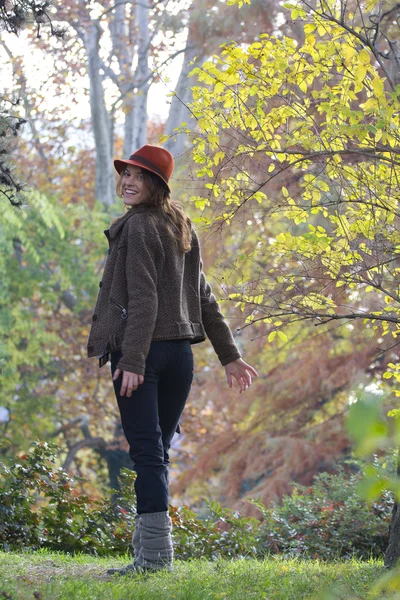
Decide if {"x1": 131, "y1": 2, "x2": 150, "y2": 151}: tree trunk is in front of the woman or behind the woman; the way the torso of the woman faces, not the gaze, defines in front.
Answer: in front

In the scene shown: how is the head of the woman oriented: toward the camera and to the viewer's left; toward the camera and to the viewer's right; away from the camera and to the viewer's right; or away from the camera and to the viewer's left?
toward the camera and to the viewer's left

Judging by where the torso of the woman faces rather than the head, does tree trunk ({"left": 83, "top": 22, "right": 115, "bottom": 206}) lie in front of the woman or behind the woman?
in front

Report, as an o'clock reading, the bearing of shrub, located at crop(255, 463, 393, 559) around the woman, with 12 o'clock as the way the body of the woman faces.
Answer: The shrub is roughly at 2 o'clock from the woman.
